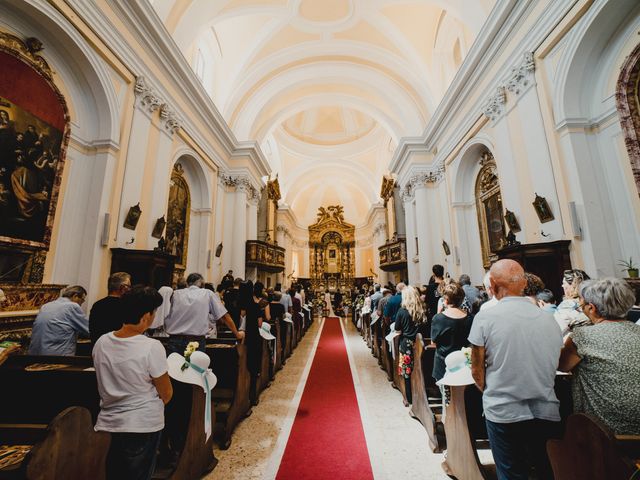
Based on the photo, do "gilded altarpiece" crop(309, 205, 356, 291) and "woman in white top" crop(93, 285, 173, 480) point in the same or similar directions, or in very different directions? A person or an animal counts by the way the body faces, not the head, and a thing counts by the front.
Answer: very different directions

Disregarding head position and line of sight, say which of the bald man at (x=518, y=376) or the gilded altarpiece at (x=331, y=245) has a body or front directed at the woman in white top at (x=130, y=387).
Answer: the gilded altarpiece

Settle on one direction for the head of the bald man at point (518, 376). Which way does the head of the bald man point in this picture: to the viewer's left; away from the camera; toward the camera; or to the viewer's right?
away from the camera

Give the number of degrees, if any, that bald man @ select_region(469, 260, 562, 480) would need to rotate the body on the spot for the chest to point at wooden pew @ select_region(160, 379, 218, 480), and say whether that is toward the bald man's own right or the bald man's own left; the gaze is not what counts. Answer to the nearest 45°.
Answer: approximately 90° to the bald man's own left

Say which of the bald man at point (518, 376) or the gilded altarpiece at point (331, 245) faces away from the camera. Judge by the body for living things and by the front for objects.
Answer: the bald man

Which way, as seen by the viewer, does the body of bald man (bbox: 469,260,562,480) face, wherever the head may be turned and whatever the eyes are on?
away from the camera

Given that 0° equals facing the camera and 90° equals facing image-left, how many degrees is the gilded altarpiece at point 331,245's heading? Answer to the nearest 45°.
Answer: approximately 0°

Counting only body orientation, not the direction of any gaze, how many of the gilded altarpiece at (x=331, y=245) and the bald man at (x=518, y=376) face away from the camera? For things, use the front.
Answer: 1

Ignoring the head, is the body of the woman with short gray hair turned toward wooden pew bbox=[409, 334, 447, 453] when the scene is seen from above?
yes

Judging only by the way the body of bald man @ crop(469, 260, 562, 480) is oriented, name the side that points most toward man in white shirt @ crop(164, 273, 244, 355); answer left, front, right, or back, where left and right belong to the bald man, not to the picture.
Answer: left

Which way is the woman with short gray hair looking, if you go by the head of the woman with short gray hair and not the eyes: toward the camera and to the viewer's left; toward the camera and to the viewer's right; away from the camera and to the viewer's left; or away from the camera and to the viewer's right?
away from the camera and to the viewer's left

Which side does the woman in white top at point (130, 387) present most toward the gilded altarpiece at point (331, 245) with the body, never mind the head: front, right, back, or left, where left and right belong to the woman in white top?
front
